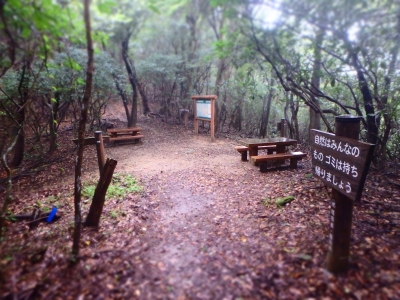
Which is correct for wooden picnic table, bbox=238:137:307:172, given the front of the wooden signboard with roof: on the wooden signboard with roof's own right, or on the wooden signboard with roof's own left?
on the wooden signboard with roof's own left

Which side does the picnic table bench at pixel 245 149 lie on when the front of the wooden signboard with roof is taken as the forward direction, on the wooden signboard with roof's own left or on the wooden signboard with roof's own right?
on the wooden signboard with roof's own left

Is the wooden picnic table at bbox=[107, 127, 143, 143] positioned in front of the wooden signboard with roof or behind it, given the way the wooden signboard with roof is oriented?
in front

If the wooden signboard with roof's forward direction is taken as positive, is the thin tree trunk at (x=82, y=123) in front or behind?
in front

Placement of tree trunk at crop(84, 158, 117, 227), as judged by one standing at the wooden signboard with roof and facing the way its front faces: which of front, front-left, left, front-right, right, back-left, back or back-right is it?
front-left

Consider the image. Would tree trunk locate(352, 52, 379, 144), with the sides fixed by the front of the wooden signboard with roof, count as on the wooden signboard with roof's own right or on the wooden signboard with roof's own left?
on the wooden signboard with roof's own left

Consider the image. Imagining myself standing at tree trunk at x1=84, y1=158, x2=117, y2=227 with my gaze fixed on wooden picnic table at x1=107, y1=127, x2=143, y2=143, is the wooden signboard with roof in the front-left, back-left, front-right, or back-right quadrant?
front-right

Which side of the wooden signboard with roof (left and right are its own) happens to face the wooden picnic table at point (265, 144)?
left

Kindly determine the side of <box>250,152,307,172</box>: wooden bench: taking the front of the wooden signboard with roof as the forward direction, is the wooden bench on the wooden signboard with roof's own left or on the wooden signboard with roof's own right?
on the wooden signboard with roof's own left
